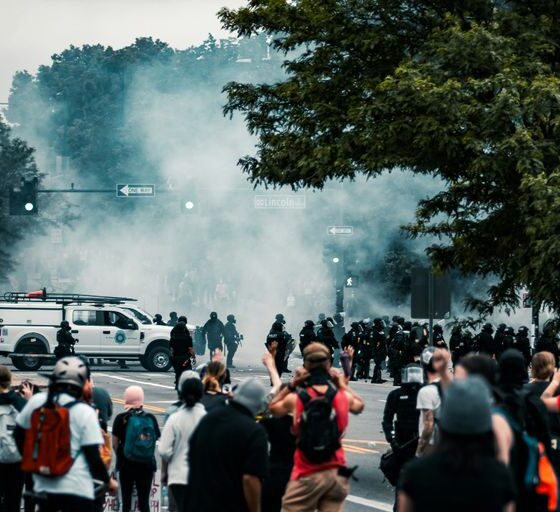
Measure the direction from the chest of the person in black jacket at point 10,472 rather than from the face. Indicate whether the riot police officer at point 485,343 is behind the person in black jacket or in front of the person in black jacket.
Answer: in front

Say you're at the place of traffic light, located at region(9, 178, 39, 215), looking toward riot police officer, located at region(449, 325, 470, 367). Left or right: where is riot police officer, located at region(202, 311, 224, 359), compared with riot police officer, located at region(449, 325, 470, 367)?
left

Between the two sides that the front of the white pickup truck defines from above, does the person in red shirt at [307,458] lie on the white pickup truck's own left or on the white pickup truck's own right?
on the white pickup truck's own right

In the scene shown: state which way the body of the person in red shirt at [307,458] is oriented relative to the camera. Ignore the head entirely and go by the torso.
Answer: away from the camera

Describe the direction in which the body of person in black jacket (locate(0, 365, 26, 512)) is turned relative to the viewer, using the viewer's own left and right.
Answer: facing away from the viewer

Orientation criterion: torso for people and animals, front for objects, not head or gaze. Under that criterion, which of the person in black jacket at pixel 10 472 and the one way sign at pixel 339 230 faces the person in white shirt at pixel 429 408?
the one way sign

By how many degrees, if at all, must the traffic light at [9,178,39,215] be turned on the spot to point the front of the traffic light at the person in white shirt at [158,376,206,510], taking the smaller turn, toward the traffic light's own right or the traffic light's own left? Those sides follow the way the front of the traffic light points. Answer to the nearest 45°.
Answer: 0° — it already faces them

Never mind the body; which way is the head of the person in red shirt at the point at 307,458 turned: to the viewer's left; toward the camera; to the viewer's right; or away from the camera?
away from the camera

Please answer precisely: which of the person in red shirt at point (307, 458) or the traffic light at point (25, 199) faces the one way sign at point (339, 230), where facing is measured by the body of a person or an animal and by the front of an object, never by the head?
the person in red shirt

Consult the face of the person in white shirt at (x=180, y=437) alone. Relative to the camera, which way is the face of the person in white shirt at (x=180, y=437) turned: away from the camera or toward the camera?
away from the camera

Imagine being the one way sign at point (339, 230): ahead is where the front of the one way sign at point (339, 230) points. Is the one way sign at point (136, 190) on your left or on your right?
on your right

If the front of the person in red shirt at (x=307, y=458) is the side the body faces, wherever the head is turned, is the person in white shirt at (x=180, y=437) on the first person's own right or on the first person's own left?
on the first person's own left

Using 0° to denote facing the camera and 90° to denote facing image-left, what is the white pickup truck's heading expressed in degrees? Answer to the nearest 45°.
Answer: approximately 270°

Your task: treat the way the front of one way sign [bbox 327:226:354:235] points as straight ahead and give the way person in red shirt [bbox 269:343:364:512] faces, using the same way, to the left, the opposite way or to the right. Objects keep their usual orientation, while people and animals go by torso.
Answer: the opposite way
